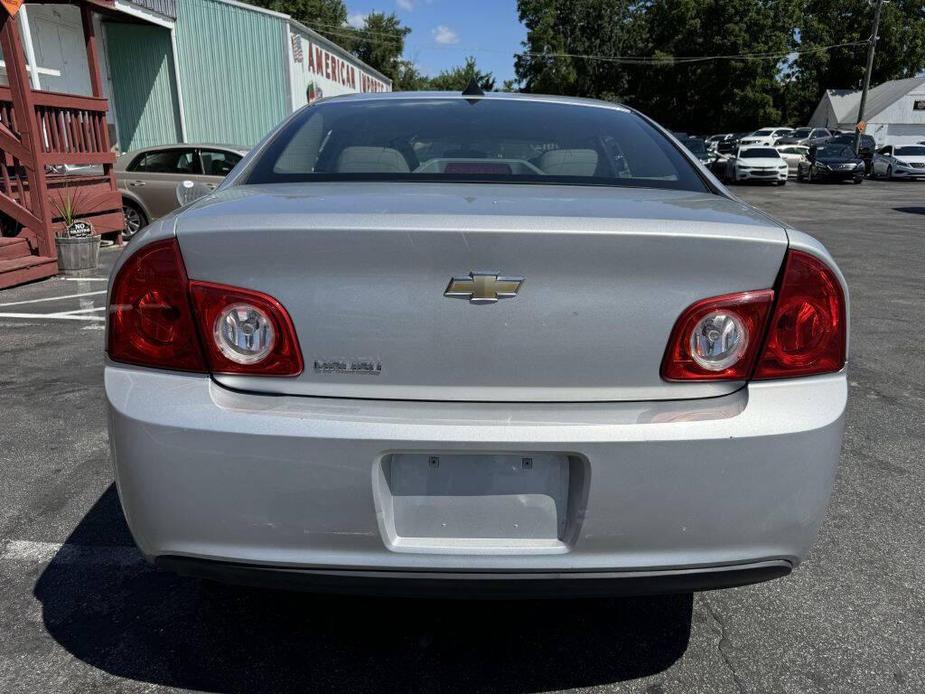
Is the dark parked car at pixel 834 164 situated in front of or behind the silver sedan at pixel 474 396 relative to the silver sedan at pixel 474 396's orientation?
in front

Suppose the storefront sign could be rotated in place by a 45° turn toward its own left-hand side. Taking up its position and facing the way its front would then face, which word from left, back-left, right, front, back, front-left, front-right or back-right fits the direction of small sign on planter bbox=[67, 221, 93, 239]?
right

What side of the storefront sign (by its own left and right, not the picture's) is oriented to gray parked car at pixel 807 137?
left

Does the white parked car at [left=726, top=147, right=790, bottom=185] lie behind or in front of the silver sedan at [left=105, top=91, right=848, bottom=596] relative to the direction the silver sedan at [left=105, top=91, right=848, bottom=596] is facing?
in front

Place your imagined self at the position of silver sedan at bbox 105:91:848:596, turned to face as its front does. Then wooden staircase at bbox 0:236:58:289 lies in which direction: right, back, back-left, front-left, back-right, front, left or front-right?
front-left

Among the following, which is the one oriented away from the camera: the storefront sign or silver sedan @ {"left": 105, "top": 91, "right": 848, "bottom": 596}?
the silver sedan

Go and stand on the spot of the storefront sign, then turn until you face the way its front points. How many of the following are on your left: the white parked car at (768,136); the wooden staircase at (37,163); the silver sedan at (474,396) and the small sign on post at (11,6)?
1

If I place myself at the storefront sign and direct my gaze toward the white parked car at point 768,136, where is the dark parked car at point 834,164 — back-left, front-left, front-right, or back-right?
front-right

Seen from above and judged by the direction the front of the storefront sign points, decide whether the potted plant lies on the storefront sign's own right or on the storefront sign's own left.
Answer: on the storefront sign's own right

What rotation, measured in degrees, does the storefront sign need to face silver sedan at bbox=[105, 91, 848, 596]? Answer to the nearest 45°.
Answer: approximately 45° to its right

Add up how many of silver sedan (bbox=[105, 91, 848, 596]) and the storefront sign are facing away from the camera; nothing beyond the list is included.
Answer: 1

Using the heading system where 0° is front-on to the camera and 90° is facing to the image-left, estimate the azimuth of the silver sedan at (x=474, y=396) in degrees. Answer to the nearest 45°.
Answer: approximately 180°

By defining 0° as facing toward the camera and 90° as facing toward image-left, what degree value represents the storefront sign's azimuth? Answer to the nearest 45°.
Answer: approximately 315°
